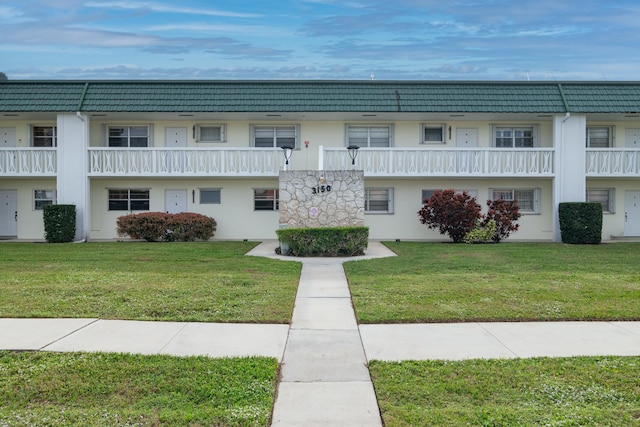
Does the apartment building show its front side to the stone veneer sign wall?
yes

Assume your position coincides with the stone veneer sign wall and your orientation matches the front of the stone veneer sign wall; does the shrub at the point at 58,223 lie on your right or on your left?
on your right

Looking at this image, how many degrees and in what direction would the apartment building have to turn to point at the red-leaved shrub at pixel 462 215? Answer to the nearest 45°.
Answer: approximately 90° to its left

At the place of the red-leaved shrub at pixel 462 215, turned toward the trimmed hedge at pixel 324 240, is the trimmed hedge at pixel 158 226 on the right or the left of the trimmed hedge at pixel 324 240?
right

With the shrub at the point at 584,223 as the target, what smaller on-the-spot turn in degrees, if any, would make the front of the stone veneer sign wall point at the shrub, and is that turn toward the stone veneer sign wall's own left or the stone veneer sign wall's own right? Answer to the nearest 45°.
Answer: approximately 90° to the stone veneer sign wall's own left

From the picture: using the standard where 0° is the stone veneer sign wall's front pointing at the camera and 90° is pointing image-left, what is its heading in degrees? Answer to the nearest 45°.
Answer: approximately 0°

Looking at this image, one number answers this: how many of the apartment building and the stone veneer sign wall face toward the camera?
2

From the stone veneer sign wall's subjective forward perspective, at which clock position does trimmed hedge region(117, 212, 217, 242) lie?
The trimmed hedge is roughly at 4 o'clock from the stone veneer sign wall.

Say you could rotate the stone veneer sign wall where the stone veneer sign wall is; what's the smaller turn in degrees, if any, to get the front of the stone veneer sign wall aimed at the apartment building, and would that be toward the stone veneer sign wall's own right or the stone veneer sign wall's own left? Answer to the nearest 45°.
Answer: approximately 180°
